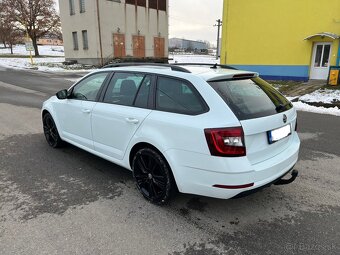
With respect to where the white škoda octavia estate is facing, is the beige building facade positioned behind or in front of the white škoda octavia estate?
in front

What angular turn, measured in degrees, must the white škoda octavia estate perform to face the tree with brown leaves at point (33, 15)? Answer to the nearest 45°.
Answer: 0° — it already faces it

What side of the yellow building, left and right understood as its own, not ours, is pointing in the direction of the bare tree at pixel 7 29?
right

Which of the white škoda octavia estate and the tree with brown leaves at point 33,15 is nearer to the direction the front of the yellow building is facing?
the white škoda octavia estate

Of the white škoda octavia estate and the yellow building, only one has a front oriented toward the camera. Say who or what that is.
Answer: the yellow building

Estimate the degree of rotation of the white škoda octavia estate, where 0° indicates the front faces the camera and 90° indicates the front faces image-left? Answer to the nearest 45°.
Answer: approximately 135°

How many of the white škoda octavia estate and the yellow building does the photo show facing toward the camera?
1

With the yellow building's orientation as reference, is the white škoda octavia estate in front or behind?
in front

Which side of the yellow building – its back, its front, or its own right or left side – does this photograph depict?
front

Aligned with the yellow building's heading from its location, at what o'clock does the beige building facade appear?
The beige building facade is roughly at 4 o'clock from the yellow building.

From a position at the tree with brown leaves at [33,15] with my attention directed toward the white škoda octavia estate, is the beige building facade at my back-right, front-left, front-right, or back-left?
front-left
